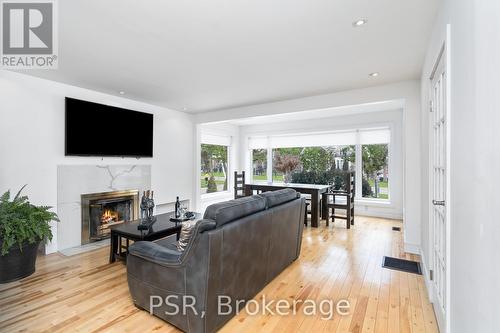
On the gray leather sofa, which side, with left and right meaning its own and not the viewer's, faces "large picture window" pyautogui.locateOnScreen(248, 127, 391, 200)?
right

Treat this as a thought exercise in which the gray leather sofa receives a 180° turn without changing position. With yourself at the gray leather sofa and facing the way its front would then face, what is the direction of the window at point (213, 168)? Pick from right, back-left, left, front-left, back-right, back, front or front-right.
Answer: back-left

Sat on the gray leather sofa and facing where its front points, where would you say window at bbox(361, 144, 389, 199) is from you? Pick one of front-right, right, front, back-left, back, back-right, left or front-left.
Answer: right

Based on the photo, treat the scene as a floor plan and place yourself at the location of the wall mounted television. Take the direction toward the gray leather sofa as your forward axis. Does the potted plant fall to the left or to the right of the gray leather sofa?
right

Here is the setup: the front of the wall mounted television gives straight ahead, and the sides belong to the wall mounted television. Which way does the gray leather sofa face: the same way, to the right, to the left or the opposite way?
the opposite way

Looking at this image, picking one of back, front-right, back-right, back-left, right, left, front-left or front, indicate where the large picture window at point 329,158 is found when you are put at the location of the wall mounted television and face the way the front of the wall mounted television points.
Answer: front-left

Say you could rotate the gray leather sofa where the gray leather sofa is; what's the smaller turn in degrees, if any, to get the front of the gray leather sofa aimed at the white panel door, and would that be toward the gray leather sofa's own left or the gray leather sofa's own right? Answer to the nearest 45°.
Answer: approximately 135° to the gray leather sofa's own right

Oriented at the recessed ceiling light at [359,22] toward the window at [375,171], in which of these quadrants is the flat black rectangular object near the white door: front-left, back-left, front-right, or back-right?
front-right

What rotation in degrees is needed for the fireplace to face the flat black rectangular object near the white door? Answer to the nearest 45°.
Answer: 0° — it already faces it

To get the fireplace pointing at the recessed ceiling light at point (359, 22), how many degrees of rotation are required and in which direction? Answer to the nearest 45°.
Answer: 0° — it already faces it

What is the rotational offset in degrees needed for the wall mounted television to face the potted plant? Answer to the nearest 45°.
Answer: approximately 90° to its right

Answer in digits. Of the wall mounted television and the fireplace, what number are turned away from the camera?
0

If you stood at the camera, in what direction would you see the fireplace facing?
facing the viewer and to the right of the viewer

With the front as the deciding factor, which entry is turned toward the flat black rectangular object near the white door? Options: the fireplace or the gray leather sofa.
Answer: the fireplace

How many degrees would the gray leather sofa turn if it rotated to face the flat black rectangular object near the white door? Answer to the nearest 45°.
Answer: approximately 135° to its right

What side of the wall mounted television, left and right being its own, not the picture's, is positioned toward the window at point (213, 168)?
left

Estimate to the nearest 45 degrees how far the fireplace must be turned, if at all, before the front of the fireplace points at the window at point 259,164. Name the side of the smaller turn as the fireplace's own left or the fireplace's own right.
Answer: approximately 45° to the fireplace's own left

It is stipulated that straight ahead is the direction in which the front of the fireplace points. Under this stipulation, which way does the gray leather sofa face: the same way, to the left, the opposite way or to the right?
the opposite way

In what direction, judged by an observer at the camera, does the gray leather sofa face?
facing away from the viewer and to the left of the viewer
